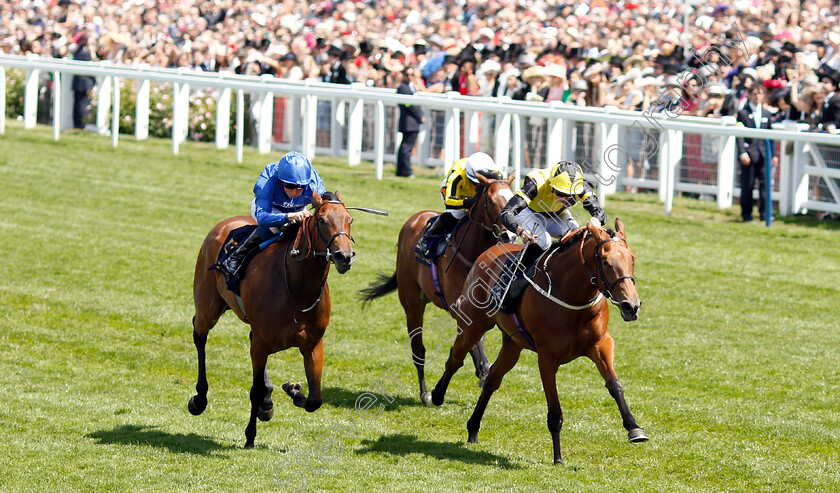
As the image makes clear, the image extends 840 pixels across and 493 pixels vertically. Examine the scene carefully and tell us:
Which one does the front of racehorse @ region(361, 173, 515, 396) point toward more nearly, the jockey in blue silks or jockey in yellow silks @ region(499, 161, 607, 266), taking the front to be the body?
the jockey in yellow silks

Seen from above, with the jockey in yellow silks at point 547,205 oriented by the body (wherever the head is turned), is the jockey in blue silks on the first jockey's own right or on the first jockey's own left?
on the first jockey's own right

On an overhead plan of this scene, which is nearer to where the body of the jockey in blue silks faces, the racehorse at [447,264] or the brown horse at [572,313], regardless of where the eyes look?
the brown horse

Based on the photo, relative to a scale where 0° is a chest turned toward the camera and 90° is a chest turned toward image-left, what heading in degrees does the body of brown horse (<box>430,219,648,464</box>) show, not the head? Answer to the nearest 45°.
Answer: approximately 315°

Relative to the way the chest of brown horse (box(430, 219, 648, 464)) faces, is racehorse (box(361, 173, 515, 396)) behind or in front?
behind

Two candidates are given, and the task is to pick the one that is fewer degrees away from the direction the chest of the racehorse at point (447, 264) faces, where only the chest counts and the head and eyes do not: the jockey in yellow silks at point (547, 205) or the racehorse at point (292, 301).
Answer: the jockey in yellow silks

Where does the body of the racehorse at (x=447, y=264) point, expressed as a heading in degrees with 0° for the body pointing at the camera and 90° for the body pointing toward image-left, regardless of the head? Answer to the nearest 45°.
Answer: approximately 315°

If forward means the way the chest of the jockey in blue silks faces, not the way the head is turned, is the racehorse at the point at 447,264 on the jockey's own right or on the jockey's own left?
on the jockey's own left
